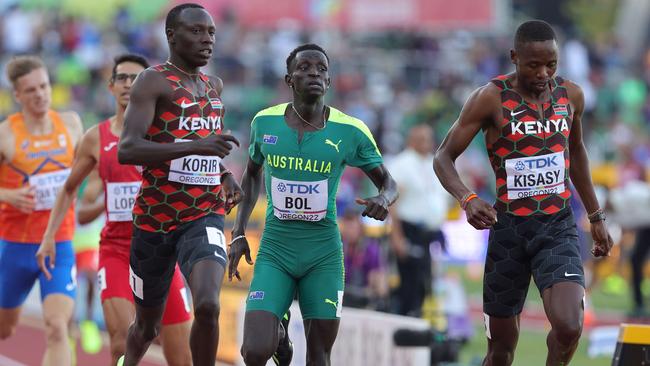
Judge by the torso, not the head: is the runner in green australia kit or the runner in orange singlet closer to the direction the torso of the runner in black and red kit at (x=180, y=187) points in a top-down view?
the runner in green australia kit

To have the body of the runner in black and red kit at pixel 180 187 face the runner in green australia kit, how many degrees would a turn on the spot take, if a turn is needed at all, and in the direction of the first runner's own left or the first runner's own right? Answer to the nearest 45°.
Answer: approximately 45° to the first runner's own left

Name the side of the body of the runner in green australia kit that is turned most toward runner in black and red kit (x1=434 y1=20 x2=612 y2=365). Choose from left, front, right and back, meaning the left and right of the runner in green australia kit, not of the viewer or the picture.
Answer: left

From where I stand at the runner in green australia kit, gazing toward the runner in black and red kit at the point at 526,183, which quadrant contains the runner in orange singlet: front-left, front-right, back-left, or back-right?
back-left

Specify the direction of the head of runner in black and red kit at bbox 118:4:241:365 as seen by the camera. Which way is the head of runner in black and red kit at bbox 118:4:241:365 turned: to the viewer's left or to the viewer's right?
to the viewer's right

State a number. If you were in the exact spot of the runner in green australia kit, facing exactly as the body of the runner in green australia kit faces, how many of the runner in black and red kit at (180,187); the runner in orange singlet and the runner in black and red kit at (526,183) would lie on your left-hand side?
1

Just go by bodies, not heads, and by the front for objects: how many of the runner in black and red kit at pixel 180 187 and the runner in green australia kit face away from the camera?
0

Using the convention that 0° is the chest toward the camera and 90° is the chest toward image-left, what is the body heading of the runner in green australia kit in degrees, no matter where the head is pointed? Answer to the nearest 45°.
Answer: approximately 0°

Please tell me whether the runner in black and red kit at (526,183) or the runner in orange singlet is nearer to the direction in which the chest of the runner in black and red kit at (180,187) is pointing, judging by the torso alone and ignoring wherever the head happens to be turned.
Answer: the runner in black and red kit

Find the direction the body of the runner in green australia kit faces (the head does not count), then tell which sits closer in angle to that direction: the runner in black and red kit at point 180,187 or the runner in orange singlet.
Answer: the runner in black and red kit

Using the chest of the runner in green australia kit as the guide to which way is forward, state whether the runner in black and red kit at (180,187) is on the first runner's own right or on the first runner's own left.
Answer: on the first runner's own right

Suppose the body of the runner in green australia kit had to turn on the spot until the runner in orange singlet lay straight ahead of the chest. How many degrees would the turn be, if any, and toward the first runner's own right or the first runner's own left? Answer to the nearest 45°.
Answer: approximately 135° to the first runner's own right

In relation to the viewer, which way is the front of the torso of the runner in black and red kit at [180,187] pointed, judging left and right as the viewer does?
facing the viewer and to the right of the viewer

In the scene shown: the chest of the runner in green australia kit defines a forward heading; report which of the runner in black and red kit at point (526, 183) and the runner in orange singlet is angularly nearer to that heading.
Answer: the runner in black and red kit
